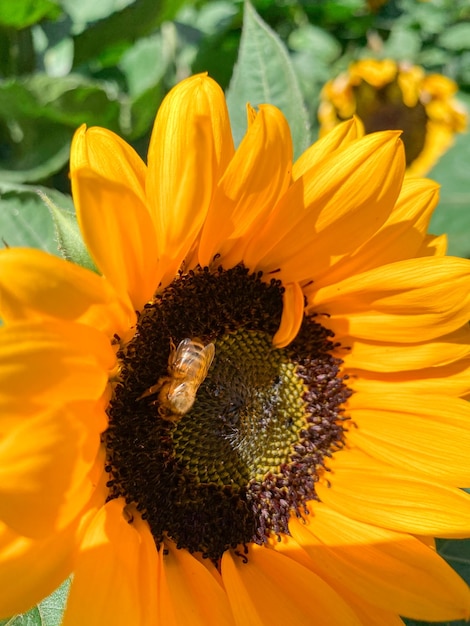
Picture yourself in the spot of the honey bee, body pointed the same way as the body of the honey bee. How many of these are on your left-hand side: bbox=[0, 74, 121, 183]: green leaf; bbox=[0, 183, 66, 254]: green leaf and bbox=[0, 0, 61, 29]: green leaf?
0
